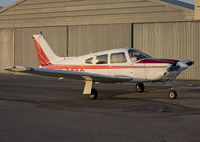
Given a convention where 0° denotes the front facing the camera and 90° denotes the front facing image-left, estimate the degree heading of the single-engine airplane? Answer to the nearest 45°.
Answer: approximately 315°
